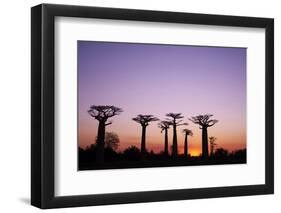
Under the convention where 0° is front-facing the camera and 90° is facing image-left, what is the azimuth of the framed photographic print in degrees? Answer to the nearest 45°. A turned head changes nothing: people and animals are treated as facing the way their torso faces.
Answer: approximately 315°
